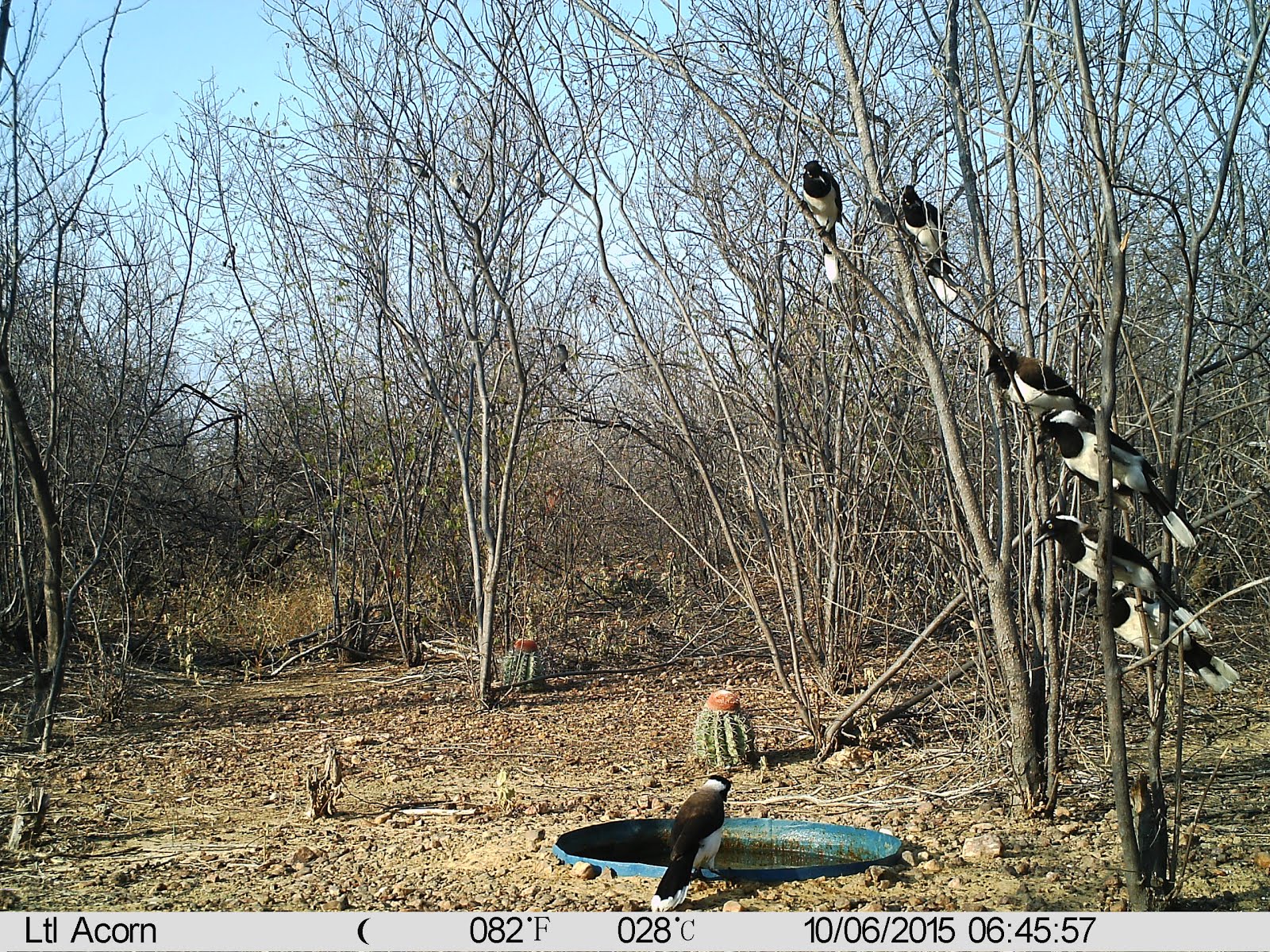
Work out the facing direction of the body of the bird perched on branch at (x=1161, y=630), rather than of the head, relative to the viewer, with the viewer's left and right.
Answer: facing to the left of the viewer

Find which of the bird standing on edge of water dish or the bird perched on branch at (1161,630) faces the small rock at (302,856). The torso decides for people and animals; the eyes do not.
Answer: the bird perched on branch

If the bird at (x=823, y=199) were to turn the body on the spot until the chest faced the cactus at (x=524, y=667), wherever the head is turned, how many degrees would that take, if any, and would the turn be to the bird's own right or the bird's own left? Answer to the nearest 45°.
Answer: approximately 90° to the bird's own right

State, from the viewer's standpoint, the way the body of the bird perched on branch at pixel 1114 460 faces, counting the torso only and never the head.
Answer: to the viewer's left

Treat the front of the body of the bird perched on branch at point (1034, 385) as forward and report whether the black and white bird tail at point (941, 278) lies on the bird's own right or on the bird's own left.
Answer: on the bird's own right

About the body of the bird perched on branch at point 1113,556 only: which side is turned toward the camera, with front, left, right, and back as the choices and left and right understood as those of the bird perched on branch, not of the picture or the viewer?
left

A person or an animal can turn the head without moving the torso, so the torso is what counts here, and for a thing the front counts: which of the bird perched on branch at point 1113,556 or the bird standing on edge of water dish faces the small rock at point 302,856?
the bird perched on branch

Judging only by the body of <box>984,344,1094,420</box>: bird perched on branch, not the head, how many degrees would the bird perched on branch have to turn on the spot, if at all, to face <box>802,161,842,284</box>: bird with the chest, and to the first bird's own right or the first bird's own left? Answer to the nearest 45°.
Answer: approximately 45° to the first bird's own right

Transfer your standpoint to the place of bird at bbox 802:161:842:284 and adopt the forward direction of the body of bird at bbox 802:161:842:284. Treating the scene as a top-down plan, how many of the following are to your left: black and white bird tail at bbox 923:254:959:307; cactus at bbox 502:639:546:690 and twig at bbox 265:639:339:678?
1

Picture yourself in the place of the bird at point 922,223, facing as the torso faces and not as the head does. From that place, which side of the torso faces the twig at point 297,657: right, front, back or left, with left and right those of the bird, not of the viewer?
right

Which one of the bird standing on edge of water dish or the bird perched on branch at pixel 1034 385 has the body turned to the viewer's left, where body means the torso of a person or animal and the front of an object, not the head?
the bird perched on branch
